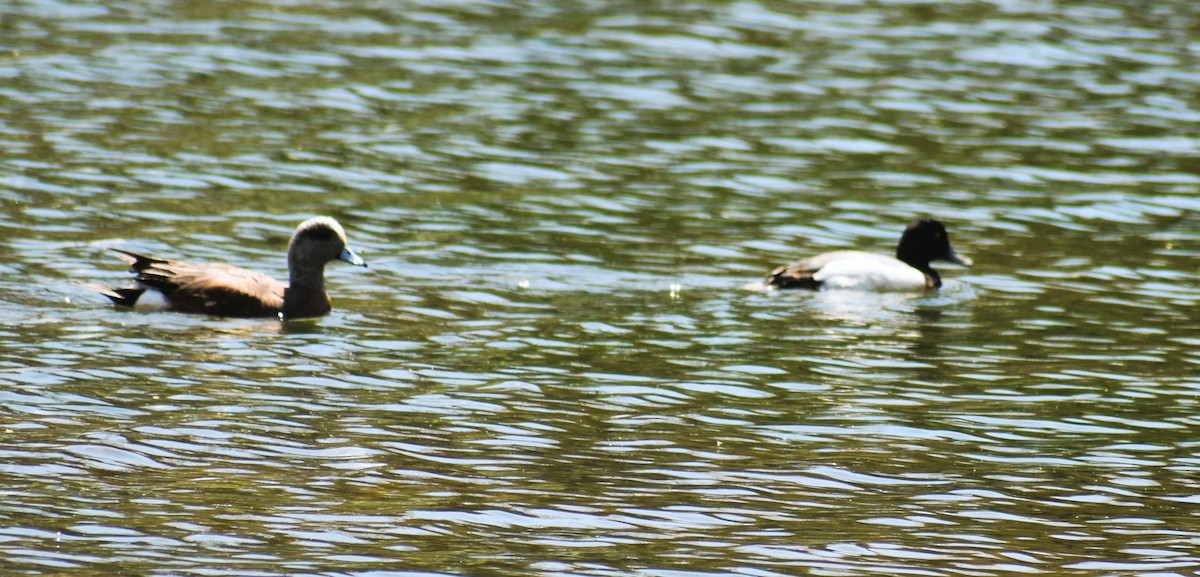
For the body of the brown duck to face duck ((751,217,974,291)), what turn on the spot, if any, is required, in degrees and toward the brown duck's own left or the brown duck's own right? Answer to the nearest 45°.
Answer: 0° — it already faces it

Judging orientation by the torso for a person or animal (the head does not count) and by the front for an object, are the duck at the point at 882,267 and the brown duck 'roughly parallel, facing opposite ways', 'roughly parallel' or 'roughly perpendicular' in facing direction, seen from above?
roughly parallel

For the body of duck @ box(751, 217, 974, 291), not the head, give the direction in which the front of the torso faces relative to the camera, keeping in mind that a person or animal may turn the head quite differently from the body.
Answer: to the viewer's right

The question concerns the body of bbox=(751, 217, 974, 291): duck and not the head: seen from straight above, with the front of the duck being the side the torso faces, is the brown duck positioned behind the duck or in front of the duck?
behind

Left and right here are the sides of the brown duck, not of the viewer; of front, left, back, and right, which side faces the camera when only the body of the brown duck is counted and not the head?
right

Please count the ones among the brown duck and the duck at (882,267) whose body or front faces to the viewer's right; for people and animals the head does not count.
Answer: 2
